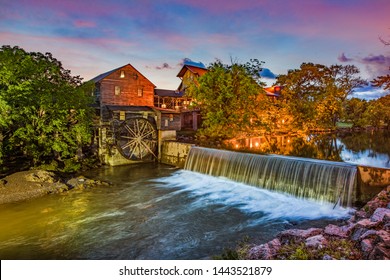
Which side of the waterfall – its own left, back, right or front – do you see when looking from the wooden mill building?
right

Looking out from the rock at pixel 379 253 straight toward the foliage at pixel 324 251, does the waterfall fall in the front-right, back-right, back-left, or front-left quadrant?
front-right

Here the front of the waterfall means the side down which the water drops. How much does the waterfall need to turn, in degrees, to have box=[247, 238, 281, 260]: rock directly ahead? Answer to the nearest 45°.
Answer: approximately 45° to its left

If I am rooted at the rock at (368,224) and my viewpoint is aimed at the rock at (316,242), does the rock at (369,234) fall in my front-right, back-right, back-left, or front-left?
front-left

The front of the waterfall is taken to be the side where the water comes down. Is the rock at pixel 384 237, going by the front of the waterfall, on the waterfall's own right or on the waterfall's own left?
on the waterfall's own left

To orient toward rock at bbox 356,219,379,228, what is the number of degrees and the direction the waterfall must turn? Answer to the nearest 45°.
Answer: approximately 45° to its left

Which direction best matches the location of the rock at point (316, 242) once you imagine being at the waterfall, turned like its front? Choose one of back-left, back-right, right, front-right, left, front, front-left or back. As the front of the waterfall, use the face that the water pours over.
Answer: front-left

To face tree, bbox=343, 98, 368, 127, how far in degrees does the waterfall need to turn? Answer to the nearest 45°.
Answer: approximately 135° to its right

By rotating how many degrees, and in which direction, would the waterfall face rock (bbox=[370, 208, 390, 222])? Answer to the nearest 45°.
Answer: approximately 45° to its left

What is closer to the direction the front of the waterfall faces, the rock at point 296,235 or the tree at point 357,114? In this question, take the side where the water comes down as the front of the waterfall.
the rock

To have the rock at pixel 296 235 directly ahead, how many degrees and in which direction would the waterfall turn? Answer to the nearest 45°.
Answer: approximately 45° to its left

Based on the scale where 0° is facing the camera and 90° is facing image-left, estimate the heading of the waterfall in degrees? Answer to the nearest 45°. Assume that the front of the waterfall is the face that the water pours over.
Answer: approximately 45°

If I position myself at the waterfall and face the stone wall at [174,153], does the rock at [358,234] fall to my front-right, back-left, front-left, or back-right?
back-left

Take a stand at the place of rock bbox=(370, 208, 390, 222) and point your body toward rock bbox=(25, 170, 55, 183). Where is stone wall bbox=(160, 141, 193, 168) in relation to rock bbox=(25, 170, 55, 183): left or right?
right

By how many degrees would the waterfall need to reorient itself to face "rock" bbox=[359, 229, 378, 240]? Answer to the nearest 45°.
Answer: approximately 45° to its left

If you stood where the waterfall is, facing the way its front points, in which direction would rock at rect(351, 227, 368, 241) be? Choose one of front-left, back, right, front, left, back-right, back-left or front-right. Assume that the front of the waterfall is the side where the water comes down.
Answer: front-left

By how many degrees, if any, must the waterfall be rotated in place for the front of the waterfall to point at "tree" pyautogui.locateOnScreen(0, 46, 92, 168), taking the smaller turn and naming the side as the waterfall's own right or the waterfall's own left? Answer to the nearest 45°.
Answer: approximately 45° to the waterfall's own right
